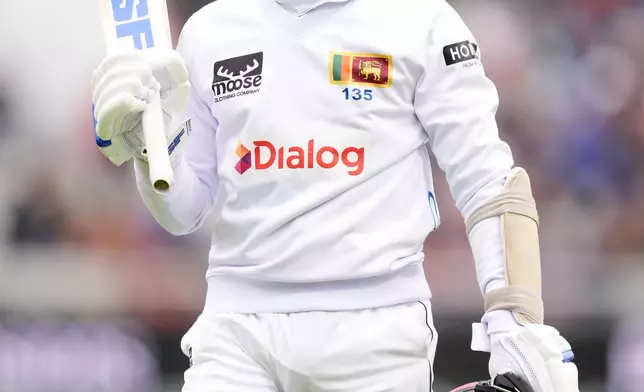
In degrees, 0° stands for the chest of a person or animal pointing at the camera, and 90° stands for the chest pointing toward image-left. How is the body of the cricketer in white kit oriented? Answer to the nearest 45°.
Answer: approximately 0°
